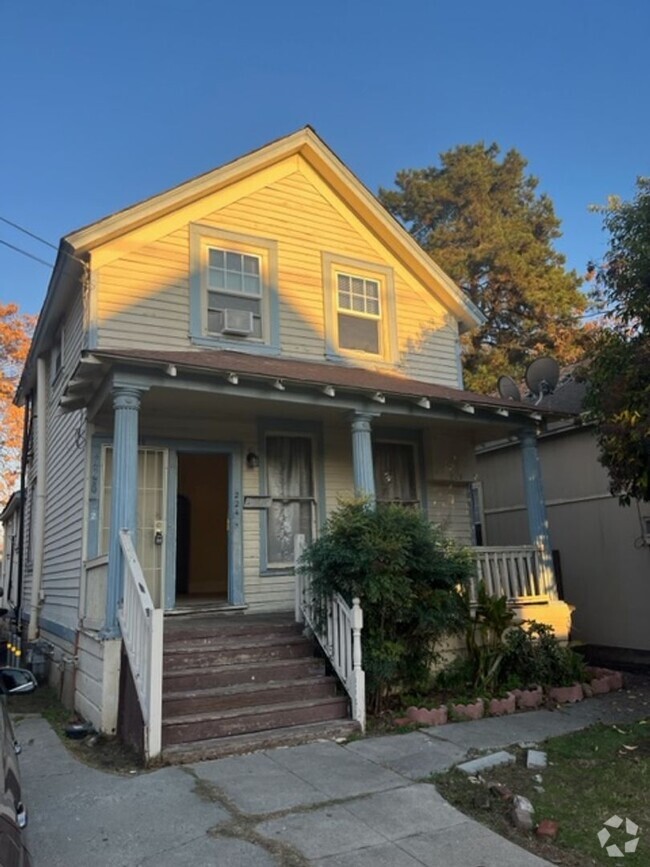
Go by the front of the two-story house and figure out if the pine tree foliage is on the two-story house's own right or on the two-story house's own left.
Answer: on the two-story house's own left

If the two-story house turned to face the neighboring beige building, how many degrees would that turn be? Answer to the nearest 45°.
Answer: approximately 45° to its left

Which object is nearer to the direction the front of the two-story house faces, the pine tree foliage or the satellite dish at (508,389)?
the satellite dish

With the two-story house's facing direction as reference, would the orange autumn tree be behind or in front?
behind

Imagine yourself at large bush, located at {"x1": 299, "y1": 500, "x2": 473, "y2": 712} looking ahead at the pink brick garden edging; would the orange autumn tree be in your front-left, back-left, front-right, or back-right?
back-left

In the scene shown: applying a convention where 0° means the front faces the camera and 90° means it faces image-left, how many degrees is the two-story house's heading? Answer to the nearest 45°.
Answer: approximately 315°
